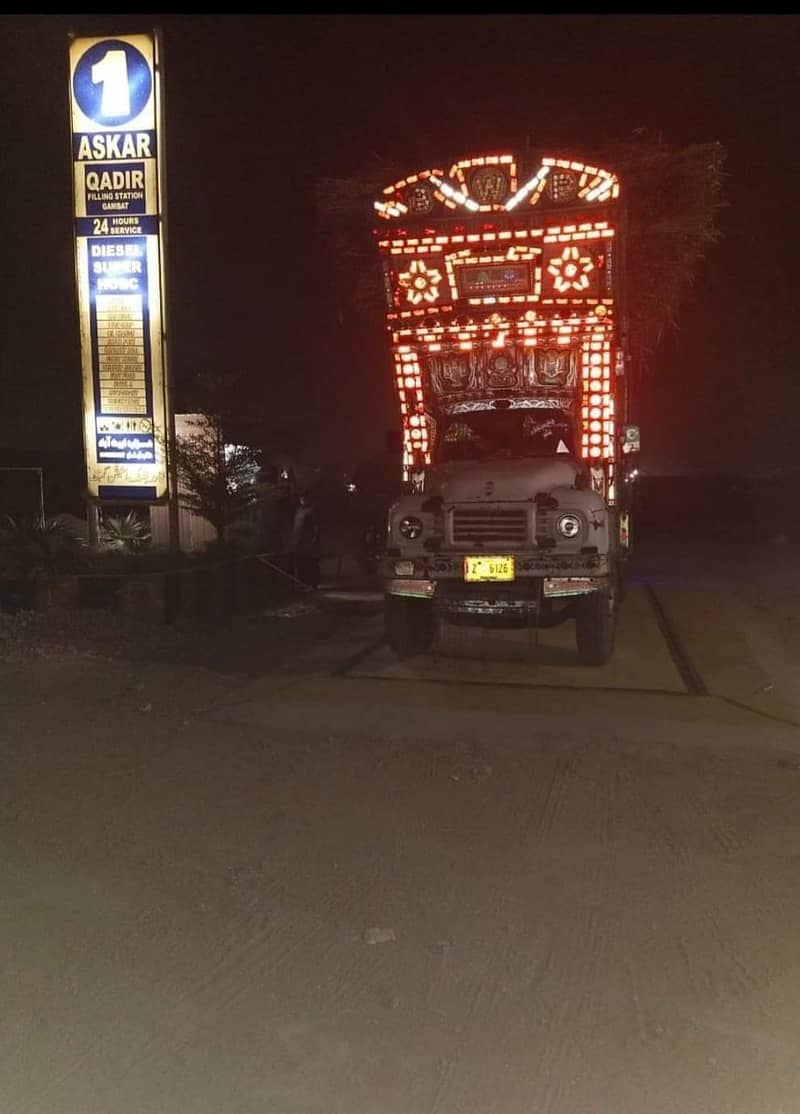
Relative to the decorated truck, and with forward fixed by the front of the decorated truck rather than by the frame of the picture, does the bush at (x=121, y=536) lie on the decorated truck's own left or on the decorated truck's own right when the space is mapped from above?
on the decorated truck's own right

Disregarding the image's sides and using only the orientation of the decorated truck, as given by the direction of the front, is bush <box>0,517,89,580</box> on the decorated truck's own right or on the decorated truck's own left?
on the decorated truck's own right

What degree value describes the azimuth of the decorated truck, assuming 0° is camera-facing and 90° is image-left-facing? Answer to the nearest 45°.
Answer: approximately 0°
